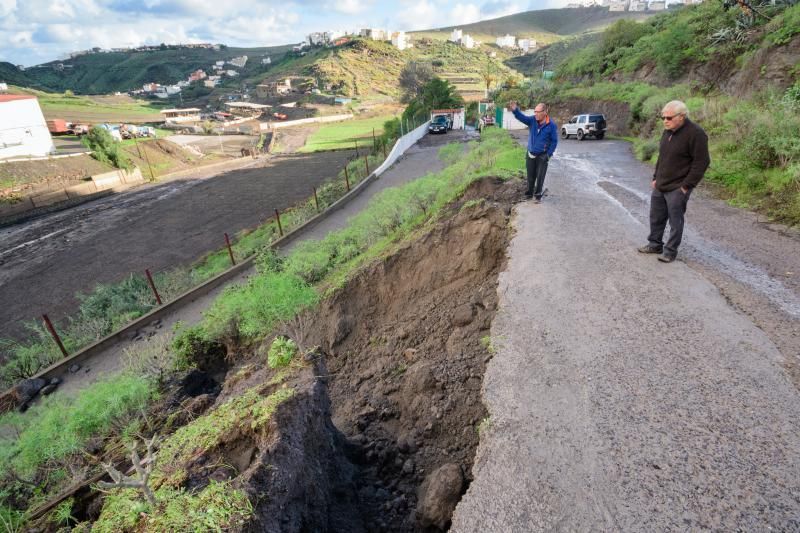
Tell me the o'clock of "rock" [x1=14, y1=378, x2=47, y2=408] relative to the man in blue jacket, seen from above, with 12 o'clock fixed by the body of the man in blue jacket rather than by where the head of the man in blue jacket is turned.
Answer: The rock is roughly at 1 o'clock from the man in blue jacket.

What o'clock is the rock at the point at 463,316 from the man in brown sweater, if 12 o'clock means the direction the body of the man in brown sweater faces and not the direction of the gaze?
The rock is roughly at 12 o'clock from the man in brown sweater.

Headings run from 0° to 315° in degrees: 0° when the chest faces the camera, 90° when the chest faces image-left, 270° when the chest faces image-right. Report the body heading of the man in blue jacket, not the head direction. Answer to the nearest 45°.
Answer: approximately 45°

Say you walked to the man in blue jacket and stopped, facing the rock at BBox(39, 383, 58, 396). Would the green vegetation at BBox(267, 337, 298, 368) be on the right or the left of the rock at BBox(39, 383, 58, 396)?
left

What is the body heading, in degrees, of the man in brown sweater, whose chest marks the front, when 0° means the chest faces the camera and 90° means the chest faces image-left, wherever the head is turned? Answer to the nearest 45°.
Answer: approximately 45°

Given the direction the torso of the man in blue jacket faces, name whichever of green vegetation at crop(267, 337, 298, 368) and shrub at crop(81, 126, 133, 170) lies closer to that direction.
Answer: the green vegetation

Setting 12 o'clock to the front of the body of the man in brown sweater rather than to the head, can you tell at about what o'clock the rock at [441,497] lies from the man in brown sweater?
The rock is roughly at 11 o'clock from the man in brown sweater.

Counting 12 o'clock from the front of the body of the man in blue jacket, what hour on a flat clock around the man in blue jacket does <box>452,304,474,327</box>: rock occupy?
The rock is roughly at 11 o'clock from the man in blue jacket.

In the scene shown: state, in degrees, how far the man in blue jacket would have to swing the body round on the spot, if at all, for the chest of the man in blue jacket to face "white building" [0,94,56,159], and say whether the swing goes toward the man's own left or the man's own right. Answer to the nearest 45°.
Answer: approximately 90° to the man's own right

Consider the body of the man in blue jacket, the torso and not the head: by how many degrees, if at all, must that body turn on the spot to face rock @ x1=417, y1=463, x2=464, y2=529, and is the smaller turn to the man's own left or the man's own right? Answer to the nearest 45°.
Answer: approximately 45° to the man's own left

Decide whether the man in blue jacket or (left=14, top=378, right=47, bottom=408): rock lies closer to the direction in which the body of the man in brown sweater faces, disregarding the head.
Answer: the rock

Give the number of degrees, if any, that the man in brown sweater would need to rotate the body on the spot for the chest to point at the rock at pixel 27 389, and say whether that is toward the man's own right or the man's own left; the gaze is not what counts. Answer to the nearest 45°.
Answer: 0° — they already face it
